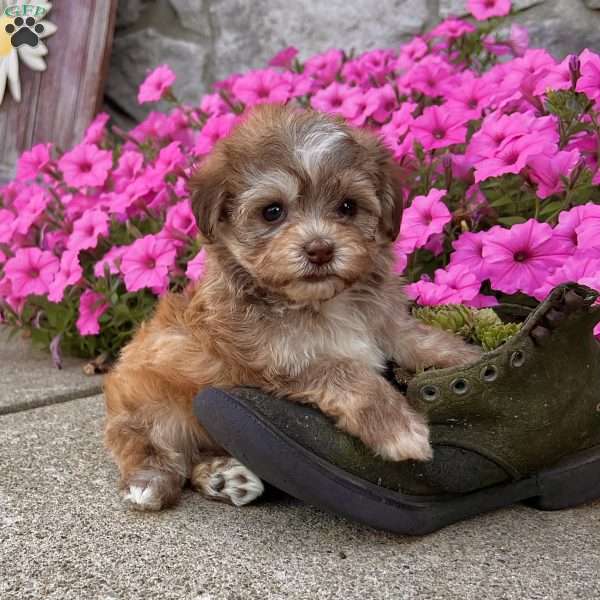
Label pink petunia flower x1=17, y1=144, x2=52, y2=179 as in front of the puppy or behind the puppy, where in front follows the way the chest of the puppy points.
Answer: behind

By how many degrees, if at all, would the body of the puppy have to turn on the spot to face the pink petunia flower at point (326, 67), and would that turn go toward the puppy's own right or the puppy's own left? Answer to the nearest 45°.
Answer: approximately 135° to the puppy's own left

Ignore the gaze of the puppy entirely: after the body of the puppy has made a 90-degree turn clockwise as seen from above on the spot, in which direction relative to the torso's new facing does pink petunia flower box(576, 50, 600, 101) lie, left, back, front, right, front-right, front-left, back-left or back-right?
back

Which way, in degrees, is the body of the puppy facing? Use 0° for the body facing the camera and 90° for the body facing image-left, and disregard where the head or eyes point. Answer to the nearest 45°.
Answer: approximately 315°

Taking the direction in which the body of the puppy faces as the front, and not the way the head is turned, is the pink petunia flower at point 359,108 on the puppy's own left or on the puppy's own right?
on the puppy's own left

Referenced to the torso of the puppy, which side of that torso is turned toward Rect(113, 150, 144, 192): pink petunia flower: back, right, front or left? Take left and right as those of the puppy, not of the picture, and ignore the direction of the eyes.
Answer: back

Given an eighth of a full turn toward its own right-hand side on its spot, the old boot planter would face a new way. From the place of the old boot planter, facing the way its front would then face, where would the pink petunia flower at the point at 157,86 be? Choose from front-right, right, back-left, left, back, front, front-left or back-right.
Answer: front

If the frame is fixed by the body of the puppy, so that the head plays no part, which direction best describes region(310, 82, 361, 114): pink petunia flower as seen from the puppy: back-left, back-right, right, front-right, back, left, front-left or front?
back-left

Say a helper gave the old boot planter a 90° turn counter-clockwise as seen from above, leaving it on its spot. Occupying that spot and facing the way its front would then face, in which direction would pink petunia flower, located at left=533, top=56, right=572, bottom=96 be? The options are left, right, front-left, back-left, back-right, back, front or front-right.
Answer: back

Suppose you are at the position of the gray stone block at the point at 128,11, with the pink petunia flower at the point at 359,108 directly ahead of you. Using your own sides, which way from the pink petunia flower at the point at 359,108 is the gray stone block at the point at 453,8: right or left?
left

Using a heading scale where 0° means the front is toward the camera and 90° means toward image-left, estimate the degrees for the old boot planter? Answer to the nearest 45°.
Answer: approximately 90°

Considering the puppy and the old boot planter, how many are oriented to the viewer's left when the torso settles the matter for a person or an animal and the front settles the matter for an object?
1

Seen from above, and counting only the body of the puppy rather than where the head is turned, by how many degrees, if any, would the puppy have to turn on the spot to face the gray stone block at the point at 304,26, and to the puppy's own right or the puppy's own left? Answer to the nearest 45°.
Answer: approximately 135° to the puppy's own left

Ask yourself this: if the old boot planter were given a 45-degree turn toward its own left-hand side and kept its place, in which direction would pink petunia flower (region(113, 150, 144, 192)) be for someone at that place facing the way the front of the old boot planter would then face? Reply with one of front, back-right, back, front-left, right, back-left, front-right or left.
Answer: right

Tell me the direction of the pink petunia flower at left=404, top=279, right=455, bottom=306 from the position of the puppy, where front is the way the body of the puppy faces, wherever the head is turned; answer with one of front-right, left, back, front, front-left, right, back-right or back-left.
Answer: left

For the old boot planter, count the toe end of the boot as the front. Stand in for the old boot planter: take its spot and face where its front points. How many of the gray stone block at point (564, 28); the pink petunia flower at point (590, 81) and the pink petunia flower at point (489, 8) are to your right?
3

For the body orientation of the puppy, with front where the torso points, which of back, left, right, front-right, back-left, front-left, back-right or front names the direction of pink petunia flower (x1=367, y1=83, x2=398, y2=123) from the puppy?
back-left
